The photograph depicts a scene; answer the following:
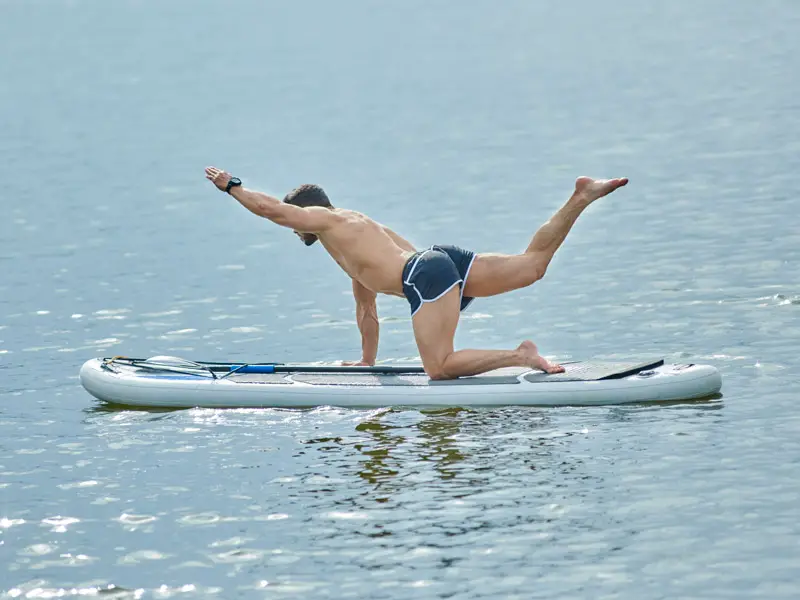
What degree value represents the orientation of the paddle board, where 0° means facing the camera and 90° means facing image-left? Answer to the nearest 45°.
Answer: approximately 90°
